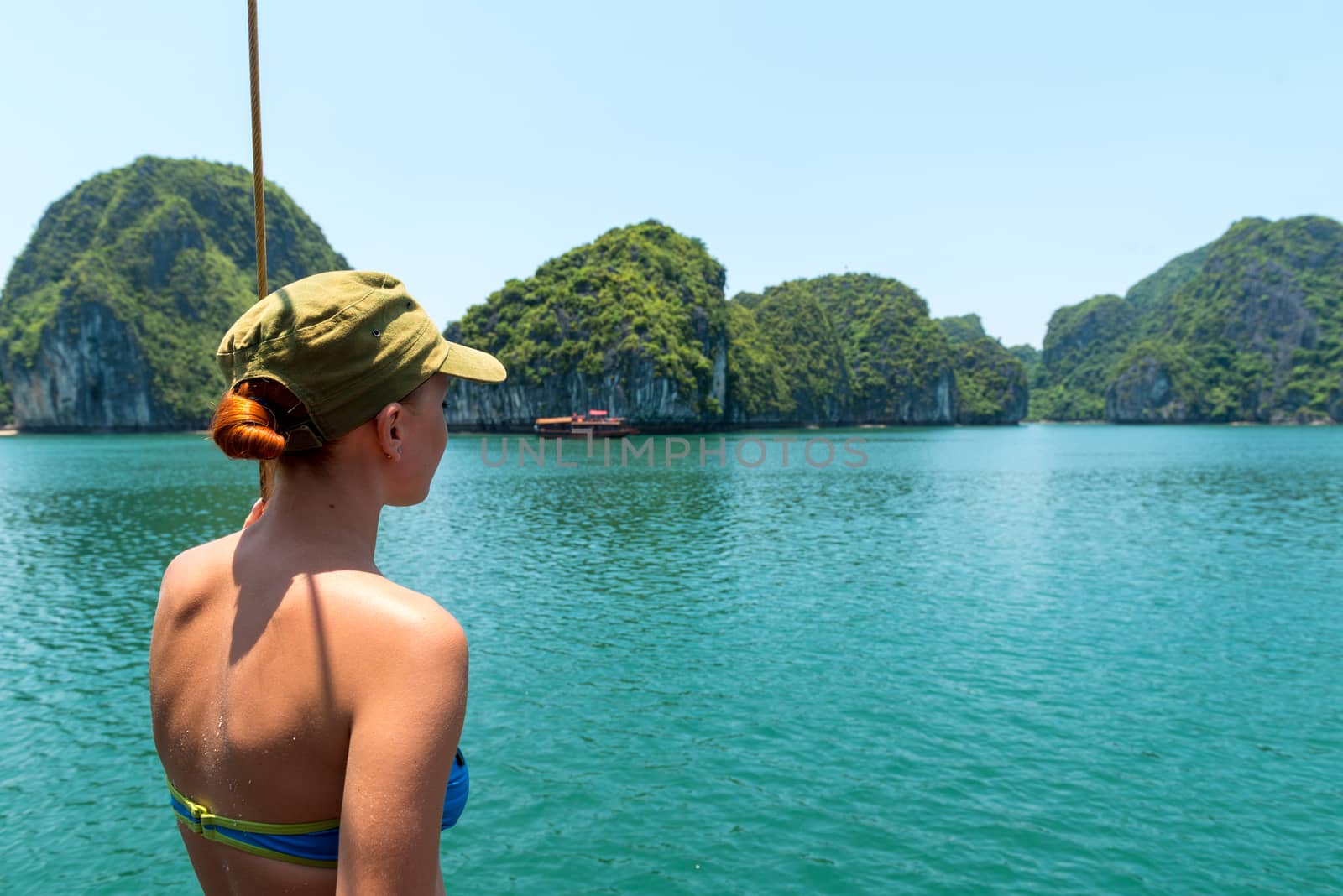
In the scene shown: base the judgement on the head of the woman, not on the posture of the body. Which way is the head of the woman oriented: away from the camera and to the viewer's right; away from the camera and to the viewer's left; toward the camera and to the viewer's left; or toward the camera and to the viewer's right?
away from the camera and to the viewer's right

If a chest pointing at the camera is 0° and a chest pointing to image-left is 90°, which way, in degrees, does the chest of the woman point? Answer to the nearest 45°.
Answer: approximately 225°
